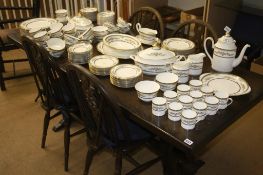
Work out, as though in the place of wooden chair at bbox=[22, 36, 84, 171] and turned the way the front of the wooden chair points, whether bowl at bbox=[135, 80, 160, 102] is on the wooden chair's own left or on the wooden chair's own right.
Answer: on the wooden chair's own right

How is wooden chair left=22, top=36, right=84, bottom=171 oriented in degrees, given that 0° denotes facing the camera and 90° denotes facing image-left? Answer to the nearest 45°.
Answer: approximately 225°

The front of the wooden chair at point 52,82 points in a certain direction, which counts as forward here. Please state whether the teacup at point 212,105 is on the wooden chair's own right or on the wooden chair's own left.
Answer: on the wooden chair's own right

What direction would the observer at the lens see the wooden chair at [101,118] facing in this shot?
facing away from the viewer and to the right of the viewer

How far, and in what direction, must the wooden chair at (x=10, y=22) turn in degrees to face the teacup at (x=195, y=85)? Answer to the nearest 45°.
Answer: approximately 45° to its right
